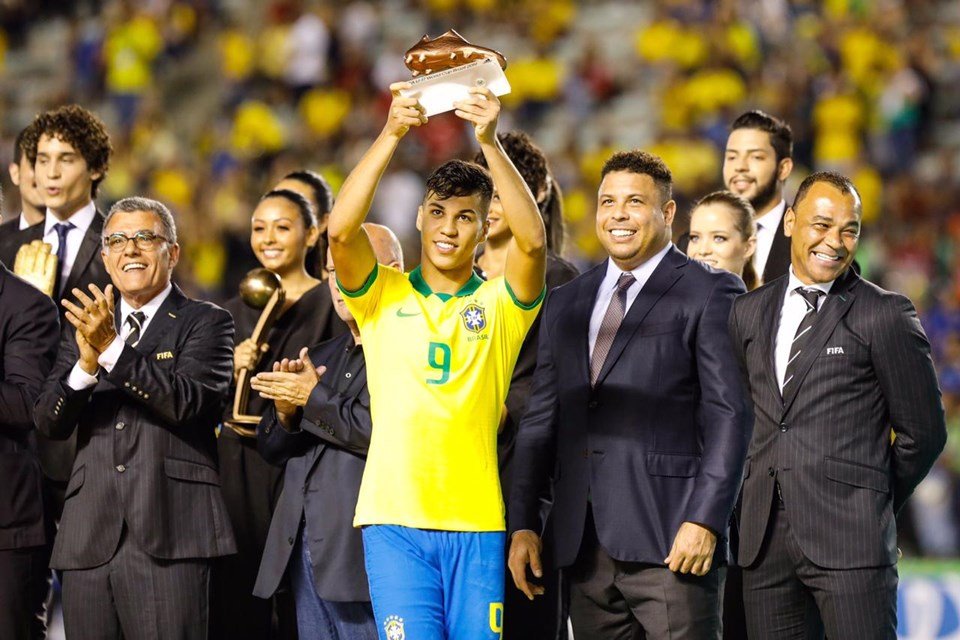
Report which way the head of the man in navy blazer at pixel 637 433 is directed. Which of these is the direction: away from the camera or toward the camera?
toward the camera

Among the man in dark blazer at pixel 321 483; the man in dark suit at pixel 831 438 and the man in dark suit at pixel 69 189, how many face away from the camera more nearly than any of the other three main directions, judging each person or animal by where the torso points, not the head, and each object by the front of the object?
0

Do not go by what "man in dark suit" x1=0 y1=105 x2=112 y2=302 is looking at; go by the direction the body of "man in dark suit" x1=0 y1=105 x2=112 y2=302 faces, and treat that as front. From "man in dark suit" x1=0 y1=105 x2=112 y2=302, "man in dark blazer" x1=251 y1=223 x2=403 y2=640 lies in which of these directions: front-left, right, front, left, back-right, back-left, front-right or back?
left

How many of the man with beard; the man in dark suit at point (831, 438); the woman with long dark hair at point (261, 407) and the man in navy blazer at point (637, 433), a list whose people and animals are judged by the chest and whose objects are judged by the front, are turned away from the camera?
0

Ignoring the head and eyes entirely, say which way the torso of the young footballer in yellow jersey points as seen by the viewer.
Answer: toward the camera

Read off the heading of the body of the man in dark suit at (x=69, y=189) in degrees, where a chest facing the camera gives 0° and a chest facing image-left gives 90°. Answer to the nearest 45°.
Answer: approximately 45°

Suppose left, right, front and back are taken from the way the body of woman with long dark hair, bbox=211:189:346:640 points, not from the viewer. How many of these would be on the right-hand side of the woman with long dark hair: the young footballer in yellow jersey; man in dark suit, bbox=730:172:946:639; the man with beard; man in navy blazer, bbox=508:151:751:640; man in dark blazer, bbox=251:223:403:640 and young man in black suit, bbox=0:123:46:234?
1

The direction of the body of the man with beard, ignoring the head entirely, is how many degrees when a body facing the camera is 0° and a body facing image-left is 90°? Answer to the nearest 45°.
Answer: approximately 45°

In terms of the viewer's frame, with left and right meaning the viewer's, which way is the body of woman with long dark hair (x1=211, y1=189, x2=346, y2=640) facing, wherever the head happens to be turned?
facing the viewer and to the left of the viewer

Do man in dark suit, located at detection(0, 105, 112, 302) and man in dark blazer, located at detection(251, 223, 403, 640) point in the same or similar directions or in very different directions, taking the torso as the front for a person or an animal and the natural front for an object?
same or similar directions

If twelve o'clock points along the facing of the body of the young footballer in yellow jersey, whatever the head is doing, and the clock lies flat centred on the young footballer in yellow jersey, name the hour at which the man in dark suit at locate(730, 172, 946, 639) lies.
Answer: The man in dark suit is roughly at 9 o'clock from the young footballer in yellow jersey.

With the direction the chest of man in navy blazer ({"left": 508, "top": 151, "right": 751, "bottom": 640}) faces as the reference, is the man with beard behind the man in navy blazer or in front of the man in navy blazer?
behind
